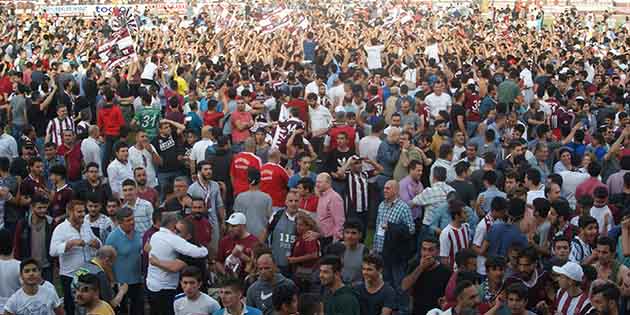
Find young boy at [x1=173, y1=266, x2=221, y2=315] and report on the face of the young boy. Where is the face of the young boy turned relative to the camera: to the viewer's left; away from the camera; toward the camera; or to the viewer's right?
toward the camera

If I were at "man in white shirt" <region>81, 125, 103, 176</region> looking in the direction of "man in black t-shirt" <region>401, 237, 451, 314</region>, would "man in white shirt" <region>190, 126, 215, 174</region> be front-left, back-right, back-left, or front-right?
front-left

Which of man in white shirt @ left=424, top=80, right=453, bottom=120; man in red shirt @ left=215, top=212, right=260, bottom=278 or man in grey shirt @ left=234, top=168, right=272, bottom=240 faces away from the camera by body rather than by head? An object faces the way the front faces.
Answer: the man in grey shirt

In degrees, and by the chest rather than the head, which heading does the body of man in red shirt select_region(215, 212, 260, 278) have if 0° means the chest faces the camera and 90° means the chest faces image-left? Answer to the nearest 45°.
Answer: approximately 45°

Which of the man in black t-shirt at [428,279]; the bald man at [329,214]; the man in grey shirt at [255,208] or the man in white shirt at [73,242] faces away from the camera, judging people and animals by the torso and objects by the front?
the man in grey shirt

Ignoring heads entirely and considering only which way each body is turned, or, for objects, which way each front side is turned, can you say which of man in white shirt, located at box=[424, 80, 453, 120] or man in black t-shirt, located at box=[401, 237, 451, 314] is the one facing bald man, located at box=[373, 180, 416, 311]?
the man in white shirt

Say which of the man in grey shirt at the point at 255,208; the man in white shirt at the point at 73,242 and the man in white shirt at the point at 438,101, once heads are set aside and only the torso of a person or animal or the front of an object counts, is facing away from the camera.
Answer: the man in grey shirt

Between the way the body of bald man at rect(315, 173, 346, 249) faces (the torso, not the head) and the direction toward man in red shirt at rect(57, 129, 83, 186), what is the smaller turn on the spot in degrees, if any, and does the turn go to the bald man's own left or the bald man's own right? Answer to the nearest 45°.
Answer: approximately 90° to the bald man's own right

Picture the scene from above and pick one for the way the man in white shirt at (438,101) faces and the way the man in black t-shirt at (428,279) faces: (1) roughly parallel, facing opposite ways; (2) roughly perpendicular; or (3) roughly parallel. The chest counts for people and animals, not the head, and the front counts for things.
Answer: roughly parallel

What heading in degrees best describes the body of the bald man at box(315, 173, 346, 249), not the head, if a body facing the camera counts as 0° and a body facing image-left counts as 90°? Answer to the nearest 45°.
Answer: approximately 45°

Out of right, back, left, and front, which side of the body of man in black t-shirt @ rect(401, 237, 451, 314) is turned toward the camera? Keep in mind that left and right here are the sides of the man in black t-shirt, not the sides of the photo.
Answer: front

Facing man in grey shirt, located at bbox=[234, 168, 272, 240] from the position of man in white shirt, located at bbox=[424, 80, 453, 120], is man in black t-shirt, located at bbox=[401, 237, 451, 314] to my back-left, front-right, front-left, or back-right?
front-left

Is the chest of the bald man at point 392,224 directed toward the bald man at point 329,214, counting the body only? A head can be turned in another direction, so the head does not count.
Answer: no

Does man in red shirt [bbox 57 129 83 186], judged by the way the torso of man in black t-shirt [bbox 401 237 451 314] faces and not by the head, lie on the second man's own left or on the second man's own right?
on the second man's own right

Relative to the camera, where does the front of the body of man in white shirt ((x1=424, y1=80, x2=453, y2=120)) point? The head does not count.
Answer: toward the camera
